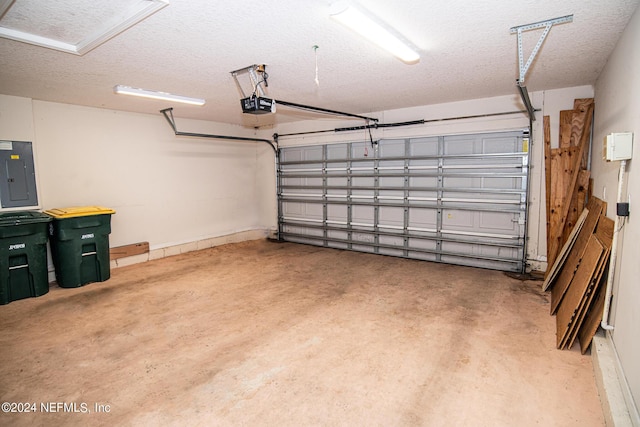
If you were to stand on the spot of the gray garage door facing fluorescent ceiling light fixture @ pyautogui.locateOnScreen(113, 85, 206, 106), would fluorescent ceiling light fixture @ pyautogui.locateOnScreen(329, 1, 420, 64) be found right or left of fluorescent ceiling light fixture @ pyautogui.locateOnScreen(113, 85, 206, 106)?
left

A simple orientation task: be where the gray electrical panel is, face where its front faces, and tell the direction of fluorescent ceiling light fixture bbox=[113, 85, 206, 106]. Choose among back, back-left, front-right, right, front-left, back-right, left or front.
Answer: front-left

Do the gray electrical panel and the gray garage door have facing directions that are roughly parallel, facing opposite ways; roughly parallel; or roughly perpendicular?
roughly perpendicular

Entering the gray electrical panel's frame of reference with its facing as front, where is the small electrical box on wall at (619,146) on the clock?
The small electrical box on wall is roughly at 11 o'clock from the gray electrical panel.

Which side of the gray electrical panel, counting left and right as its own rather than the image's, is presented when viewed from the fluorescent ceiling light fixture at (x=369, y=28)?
front
